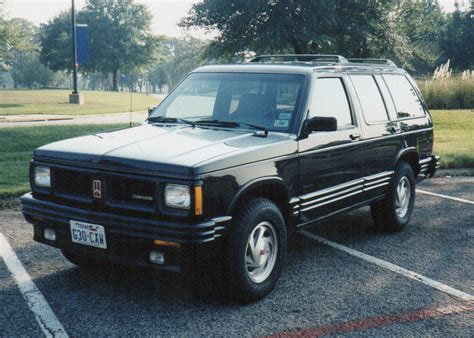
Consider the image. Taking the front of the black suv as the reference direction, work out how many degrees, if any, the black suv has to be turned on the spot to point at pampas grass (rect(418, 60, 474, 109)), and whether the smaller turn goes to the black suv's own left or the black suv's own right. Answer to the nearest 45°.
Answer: approximately 180°

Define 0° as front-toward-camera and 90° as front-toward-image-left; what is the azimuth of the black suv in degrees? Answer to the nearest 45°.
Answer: approximately 45°

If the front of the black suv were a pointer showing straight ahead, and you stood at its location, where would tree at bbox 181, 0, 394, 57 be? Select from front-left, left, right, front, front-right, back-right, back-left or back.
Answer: back-right
